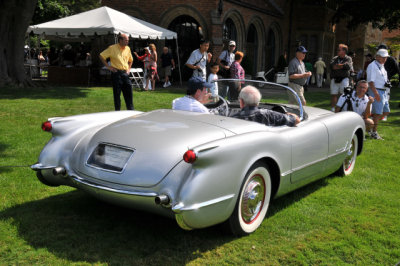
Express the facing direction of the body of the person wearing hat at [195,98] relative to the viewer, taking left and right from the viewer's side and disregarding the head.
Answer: facing away from the viewer and to the right of the viewer

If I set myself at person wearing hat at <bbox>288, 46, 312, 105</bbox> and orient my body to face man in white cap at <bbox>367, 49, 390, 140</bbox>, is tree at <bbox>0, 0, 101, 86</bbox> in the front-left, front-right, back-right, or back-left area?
back-left

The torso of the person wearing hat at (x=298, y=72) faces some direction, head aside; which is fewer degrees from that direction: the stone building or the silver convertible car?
the silver convertible car

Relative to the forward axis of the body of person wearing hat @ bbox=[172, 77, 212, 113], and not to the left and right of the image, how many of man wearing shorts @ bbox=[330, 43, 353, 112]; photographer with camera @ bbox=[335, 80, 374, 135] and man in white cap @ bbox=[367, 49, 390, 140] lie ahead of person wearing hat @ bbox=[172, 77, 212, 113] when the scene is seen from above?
3

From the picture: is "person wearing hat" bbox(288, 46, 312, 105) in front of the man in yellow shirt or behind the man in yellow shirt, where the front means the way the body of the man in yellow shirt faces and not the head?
in front

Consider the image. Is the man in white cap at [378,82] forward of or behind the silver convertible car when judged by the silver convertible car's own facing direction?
forward

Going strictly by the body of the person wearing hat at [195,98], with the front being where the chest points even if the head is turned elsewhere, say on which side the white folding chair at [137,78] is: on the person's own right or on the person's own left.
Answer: on the person's own left

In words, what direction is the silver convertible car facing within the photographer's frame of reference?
facing away from the viewer and to the right of the viewer

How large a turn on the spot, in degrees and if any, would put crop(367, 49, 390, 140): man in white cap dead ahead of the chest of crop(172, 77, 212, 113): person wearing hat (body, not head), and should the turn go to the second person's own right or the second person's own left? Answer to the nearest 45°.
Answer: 0° — they already face them

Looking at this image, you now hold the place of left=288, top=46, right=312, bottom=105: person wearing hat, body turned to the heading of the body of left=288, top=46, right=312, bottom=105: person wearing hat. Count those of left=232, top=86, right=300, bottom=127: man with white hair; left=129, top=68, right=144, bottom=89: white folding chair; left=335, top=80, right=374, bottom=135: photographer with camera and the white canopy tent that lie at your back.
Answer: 2

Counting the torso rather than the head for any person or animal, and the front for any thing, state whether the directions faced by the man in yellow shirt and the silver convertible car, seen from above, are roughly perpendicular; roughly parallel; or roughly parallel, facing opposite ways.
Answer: roughly perpendicular

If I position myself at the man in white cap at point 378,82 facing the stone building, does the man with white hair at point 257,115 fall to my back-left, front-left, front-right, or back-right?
back-left

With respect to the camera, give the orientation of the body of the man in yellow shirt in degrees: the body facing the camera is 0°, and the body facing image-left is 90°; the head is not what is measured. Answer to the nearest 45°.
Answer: approximately 315°
